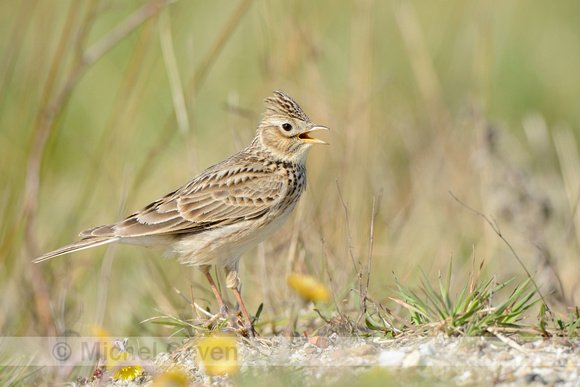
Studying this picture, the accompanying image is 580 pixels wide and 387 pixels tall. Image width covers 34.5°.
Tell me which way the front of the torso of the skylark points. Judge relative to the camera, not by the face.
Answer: to the viewer's right

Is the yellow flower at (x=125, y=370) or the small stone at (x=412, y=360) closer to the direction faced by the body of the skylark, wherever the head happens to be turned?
the small stone

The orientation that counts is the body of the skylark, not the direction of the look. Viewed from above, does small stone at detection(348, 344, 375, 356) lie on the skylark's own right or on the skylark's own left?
on the skylark's own right

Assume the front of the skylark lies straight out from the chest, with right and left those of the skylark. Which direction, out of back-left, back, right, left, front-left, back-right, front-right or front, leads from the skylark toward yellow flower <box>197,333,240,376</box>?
right

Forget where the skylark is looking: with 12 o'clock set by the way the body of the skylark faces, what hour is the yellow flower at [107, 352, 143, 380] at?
The yellow flower is roughly at 4 o'clock from the skylark.

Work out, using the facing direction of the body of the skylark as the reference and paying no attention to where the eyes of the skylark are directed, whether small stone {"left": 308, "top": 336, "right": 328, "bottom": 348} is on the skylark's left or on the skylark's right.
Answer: on the skylark's right

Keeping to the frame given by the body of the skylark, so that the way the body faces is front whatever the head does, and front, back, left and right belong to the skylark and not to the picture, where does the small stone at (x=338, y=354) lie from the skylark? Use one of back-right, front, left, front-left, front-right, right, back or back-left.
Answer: right
